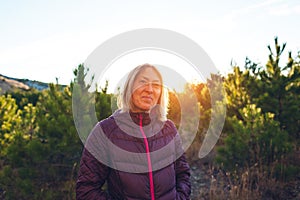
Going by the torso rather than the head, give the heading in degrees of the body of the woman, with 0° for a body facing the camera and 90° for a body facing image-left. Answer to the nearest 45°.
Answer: approximately 0°
